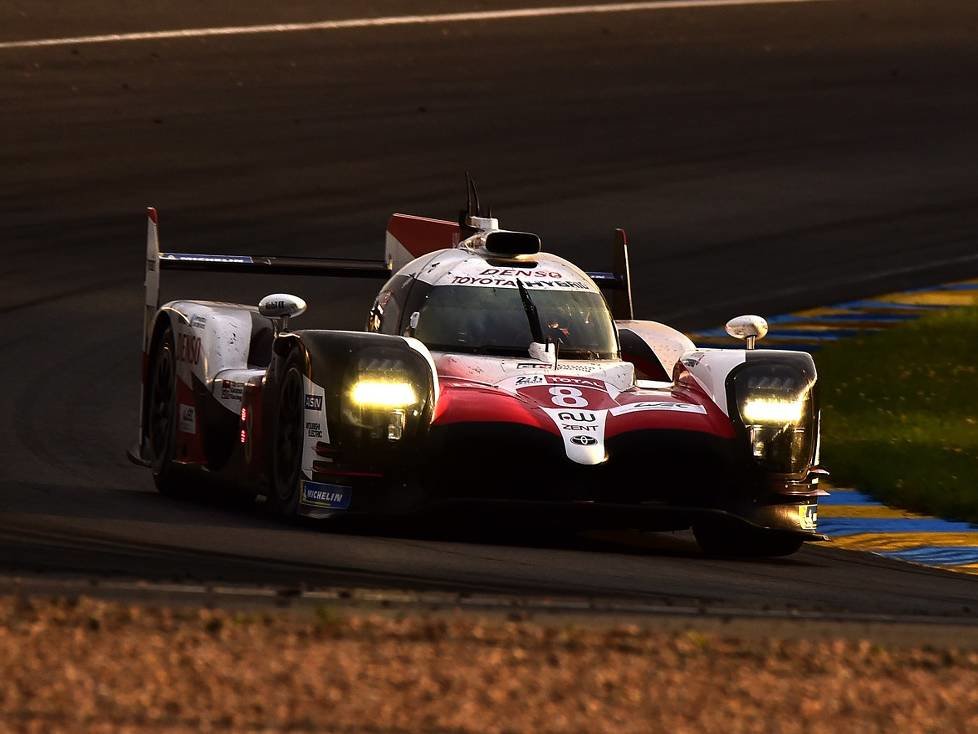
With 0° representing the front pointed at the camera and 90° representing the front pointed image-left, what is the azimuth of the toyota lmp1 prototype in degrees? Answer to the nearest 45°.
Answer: approximately 0°
